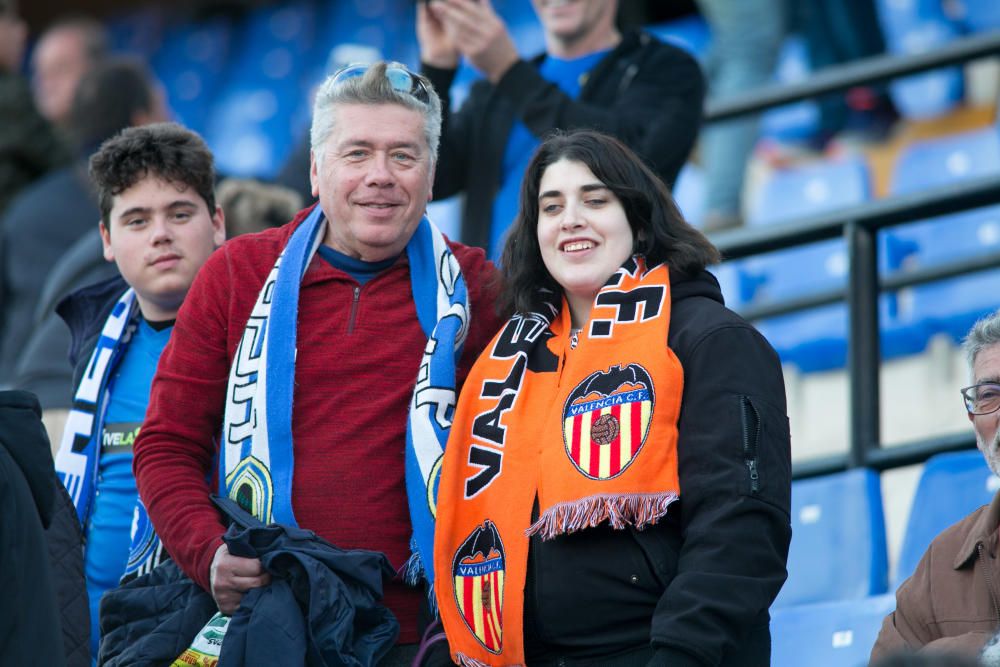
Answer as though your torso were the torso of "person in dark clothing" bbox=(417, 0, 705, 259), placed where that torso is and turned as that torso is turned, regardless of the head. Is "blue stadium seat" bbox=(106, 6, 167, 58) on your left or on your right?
on your right

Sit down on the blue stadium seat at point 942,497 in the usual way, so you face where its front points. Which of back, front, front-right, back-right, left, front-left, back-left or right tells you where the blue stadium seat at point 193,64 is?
right

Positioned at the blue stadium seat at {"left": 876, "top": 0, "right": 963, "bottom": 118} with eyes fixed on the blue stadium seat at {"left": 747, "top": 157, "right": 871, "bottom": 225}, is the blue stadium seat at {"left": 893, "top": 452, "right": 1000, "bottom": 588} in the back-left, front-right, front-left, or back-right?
front-left

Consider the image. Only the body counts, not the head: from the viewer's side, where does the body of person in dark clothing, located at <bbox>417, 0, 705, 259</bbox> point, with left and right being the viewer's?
facing the viewer and to the left of the viewer

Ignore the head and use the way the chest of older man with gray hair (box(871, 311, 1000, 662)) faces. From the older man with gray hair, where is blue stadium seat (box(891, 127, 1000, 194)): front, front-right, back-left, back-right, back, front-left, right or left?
back-right

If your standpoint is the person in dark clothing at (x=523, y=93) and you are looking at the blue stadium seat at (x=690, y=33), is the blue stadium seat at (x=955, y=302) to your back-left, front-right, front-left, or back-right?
front-right

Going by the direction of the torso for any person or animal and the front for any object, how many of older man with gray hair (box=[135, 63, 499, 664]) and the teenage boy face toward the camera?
2

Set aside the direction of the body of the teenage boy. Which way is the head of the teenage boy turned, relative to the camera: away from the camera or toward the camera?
toward the camera

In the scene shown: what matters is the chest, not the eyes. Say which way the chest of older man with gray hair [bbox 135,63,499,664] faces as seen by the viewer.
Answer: toward the camera
